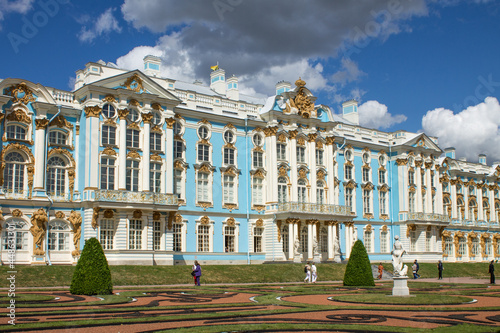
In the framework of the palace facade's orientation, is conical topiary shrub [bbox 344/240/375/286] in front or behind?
in front

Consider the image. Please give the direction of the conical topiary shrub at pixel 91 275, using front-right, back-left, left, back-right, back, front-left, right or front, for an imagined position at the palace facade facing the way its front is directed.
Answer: front-right

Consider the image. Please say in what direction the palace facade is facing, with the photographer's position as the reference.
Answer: facing the viewer and to the right of the viewer
